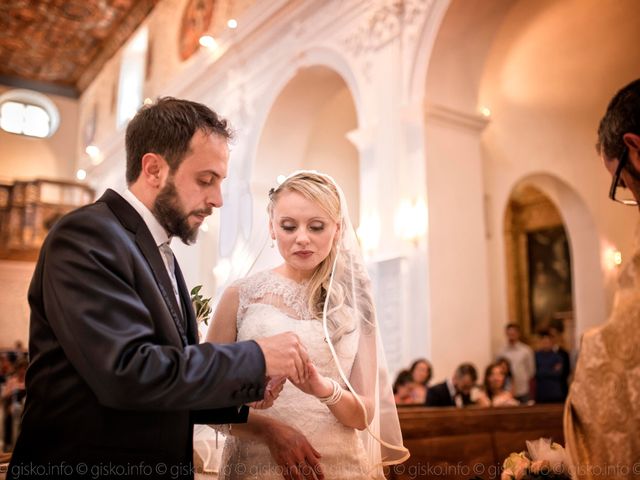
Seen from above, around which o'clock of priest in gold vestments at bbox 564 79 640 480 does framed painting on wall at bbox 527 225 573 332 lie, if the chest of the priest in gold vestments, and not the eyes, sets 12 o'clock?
The framed painting on wall is roughly at 3 o'clock from the priest in gold vestments.

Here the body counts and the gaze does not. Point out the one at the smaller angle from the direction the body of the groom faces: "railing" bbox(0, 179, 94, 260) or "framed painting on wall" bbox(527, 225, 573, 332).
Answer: the framed painting on wall

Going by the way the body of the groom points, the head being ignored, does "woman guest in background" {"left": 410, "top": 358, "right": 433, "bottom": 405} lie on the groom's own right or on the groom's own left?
on the groom's own left

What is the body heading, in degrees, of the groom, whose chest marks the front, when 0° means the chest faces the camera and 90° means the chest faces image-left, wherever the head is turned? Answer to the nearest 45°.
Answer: approximately 270°

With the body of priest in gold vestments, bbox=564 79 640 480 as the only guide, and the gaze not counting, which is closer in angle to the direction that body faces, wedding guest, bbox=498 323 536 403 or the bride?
the bride

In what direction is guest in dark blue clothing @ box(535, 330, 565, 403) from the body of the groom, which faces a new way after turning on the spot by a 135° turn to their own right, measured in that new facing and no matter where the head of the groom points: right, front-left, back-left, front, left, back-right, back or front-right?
back

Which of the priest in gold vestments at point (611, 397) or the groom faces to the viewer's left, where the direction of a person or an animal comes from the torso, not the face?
the priest in gold vestments

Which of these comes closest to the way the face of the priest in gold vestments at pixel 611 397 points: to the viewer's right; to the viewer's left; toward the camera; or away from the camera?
to the viewer's left

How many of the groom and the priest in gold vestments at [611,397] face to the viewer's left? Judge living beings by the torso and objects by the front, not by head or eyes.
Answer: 1

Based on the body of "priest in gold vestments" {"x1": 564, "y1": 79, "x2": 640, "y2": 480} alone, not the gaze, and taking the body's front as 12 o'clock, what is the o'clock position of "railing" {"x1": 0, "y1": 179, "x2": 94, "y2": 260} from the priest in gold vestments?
The railing is roughly at 1 o'clock from the priest in gold vestments.

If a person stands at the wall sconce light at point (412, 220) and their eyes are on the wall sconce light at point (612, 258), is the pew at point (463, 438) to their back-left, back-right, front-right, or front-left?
back-right

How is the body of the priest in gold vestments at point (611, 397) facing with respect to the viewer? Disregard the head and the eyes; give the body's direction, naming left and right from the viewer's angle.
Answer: facing to the left of the viewer
